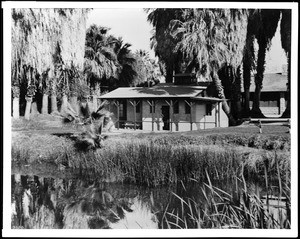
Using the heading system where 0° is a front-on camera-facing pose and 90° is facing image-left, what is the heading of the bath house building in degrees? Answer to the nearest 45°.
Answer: approximately 0°
